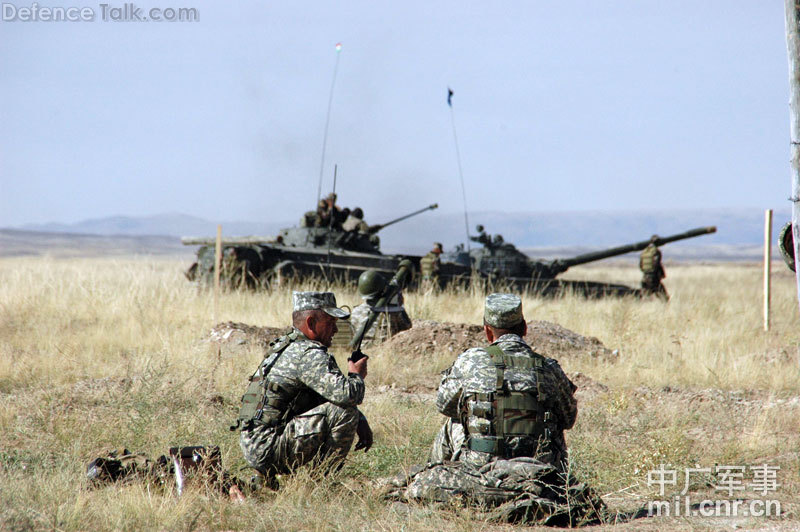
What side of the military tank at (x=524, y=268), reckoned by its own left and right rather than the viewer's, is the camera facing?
right

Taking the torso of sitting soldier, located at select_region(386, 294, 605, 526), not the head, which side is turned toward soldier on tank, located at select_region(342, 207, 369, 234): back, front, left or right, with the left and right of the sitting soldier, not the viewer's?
front

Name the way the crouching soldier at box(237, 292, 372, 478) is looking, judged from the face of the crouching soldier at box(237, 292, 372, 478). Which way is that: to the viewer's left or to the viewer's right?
to the viewer's right

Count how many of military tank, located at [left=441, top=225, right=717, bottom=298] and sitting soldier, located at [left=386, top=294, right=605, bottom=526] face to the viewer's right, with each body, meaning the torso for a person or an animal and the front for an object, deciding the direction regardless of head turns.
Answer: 1

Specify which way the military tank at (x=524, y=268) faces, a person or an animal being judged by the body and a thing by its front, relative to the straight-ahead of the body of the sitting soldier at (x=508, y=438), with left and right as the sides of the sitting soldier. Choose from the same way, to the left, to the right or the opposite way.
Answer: to the right

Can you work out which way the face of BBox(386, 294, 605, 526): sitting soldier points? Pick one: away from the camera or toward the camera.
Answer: away from the camera

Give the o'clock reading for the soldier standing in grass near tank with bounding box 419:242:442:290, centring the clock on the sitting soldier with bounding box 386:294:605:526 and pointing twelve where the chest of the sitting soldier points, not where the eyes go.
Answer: The soldier standing in grass near tank is roughly at 12 o'clock from the sitting soldier.

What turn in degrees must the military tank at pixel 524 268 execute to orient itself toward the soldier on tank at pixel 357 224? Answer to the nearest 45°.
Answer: approximately 135° to its right

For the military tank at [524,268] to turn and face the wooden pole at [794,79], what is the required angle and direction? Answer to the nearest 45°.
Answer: approximately 90° to its right

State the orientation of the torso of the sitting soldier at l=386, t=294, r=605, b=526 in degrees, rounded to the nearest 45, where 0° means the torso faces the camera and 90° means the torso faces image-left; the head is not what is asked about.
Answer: approximately 180°

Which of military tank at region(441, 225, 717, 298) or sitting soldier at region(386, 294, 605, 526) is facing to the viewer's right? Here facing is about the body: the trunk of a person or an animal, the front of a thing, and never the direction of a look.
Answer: the military tank

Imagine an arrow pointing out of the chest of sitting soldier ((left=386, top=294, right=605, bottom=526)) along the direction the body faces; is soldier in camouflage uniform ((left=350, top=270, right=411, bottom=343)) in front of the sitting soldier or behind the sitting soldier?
in front
